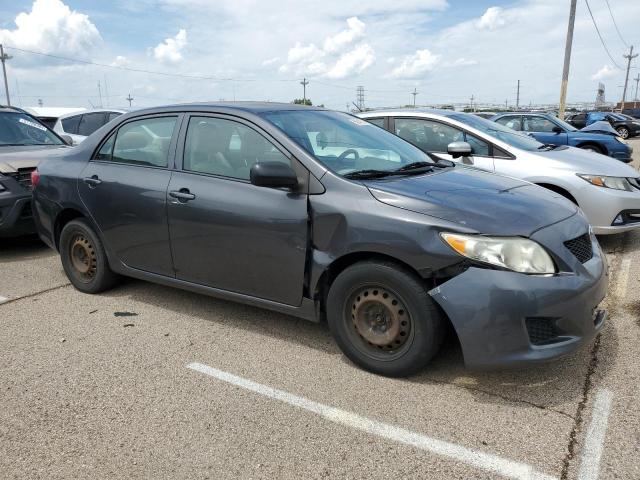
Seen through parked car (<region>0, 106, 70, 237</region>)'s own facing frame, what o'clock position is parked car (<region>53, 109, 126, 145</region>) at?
parked car (<region>53, 109, 126, 145</region>) is roughly at 8 o'clock from parked car (<region>0, 106, 70, 237</region>).

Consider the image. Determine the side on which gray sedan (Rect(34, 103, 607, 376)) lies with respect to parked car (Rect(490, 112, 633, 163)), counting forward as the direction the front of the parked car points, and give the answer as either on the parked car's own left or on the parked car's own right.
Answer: on the parked car's own right

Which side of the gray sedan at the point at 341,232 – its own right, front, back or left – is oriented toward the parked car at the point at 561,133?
left

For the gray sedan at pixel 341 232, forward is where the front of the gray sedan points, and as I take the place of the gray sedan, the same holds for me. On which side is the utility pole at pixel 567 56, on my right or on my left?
on my left

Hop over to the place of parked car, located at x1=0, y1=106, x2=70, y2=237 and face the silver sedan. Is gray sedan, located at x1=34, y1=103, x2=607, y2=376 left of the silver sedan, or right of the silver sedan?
right

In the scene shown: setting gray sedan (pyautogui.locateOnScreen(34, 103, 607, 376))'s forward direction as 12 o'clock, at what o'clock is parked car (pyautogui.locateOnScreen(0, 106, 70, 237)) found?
The parked car is roughly at 6 o'clock from the gray sedan.

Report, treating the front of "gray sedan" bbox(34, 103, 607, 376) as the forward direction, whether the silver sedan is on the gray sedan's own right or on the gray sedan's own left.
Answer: on the gray sedan's own left

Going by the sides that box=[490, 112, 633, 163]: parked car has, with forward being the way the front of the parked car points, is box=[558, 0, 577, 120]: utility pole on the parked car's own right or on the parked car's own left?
on the parked car's own left

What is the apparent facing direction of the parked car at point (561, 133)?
to the viewer's right

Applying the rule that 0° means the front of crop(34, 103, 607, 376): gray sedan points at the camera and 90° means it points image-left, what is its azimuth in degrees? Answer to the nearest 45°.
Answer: approximately 315°

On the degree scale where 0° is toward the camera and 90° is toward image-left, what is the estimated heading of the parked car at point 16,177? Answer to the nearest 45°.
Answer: approximately 315°

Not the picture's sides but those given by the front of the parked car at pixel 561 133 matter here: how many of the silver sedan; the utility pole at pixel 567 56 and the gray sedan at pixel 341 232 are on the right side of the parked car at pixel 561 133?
2
